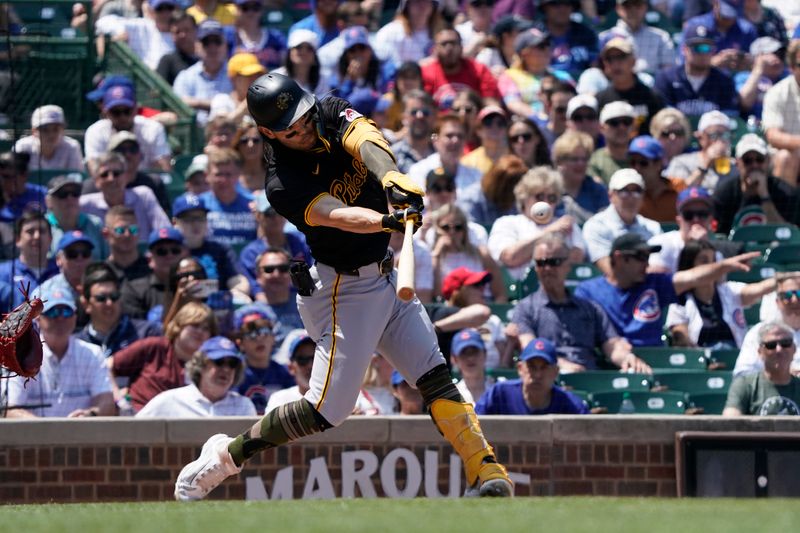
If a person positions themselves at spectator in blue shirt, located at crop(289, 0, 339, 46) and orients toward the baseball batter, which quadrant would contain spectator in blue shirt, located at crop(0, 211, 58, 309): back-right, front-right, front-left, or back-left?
front-right

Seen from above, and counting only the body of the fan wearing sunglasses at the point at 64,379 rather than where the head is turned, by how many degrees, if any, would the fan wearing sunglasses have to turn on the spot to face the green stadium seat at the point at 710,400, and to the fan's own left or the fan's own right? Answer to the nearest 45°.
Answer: approximately 90° to the fan's own left

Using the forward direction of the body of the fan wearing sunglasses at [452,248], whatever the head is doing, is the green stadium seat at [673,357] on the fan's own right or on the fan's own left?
on the fan's own left

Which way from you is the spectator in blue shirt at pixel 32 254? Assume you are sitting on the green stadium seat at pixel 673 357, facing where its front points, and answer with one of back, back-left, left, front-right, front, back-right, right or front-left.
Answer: right

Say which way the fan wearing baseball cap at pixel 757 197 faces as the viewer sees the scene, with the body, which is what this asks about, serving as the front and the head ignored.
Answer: toward the camera

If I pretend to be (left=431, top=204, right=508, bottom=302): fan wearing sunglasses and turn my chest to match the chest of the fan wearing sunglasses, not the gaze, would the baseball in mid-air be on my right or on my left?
on my left

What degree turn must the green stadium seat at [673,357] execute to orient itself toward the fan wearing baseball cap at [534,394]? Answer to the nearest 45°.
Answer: approximately 45° to its right

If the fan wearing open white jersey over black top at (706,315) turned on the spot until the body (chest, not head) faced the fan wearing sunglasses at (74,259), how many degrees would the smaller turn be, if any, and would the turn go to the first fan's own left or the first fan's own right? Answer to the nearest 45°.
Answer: approximately 135° to the first fan's own right

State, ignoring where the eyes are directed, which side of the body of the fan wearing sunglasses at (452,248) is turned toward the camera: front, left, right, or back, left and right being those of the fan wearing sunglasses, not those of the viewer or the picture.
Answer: front

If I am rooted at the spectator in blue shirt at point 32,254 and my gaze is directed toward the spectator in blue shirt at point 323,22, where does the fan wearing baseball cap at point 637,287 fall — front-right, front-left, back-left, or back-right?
front-right

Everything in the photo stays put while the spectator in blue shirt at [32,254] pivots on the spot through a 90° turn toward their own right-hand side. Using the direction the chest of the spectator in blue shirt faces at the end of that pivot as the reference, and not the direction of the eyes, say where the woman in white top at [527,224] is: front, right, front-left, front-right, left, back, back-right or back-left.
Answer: back

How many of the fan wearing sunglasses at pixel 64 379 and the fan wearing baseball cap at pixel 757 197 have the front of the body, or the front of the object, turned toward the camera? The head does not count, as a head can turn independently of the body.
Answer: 2

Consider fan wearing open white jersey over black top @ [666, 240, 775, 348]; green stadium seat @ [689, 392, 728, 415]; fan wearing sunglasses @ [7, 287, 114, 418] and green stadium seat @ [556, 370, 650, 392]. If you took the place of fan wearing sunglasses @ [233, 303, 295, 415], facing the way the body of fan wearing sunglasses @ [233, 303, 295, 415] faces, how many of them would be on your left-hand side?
3

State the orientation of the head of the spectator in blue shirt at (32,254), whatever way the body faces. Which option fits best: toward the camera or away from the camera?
toward the camera

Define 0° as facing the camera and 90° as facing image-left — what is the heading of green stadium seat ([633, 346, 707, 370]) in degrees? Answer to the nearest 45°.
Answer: approximately 0°
